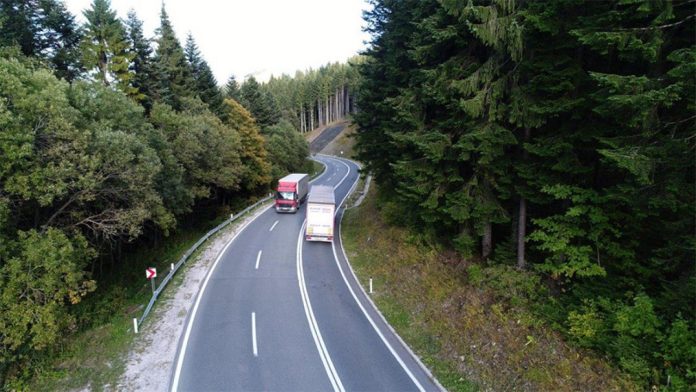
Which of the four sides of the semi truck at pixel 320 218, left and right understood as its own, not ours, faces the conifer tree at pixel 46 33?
left

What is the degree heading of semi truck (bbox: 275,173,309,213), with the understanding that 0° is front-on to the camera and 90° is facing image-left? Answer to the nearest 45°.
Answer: approximately 45°

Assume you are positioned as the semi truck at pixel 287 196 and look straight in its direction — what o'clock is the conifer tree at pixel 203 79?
The conifer tree is roughly at 3 o'clock from the semi truck.

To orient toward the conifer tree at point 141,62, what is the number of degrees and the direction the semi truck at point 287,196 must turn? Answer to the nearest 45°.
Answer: approximately 45° to its right

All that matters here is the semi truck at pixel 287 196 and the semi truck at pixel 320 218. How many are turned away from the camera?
1

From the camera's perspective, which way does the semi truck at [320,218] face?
away from the camera

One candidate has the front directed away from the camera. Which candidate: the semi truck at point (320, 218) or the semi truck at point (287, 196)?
the semi truck at point (320, 218)

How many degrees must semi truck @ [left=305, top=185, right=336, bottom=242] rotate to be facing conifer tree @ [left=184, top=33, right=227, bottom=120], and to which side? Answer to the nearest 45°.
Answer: approximately 45° to its left

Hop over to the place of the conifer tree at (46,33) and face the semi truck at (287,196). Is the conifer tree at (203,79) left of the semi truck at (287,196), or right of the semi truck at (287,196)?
left
